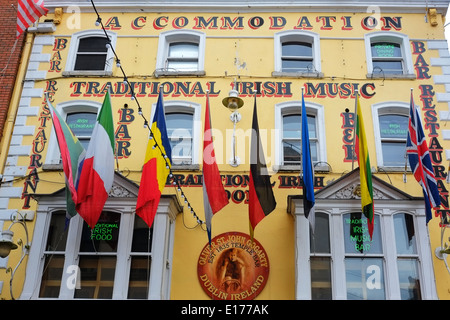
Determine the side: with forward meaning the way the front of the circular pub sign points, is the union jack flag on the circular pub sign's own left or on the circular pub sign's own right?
on the circular pub sign's own left

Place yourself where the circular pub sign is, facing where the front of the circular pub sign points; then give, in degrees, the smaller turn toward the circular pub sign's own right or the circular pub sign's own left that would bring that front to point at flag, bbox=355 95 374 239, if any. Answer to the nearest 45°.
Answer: approximately 45° to the circular pub sign's own left

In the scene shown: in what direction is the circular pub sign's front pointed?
toward the camera

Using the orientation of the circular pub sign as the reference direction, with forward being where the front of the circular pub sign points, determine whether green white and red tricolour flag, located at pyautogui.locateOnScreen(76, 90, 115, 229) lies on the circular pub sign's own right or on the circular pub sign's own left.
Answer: on the circular pub sign's own right

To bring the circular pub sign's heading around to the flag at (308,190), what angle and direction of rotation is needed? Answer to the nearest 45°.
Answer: approximately 45° to its left

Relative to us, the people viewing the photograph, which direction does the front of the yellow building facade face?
facing the viewer
